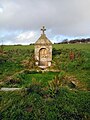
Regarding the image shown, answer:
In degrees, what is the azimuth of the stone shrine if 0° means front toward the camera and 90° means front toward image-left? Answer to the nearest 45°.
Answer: approximately 0°
